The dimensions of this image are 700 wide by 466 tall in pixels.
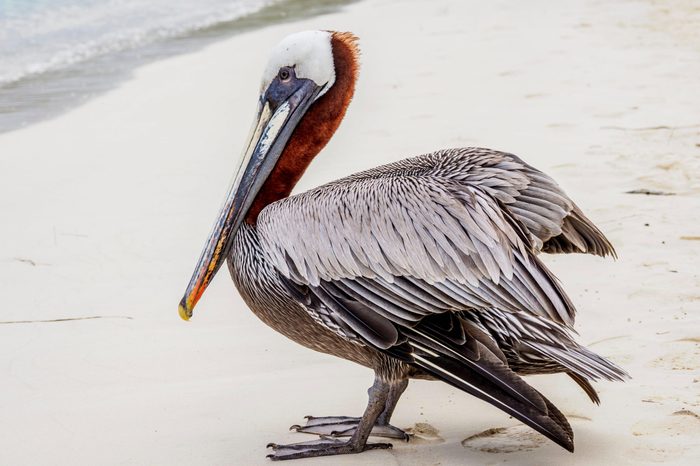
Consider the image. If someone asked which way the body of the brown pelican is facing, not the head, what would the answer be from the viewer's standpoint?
to the viewer's left
